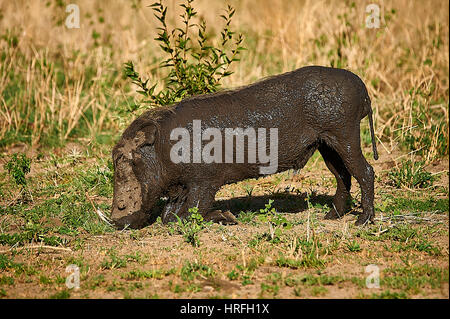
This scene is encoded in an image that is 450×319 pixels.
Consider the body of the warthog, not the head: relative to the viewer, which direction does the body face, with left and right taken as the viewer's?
facing to the left of the viewer

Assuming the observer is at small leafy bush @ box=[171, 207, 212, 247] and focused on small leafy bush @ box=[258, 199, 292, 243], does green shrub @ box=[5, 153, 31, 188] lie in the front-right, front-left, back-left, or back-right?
back-left

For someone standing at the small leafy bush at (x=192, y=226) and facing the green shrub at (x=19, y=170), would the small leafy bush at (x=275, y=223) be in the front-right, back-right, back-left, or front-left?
back-right

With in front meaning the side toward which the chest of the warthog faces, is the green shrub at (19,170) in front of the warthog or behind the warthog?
in front
